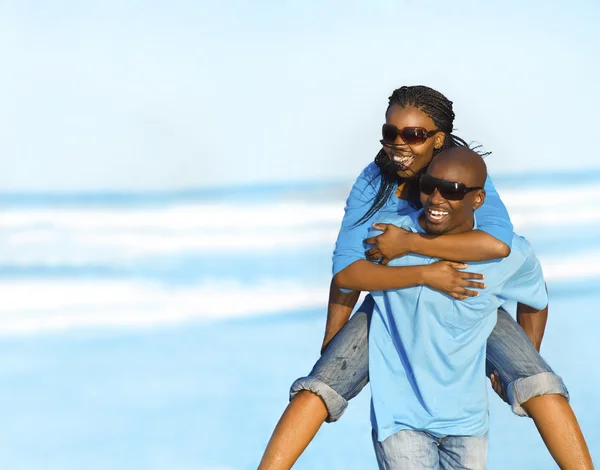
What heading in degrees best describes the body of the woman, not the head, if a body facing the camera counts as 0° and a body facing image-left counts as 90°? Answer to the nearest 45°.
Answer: approximately 0°

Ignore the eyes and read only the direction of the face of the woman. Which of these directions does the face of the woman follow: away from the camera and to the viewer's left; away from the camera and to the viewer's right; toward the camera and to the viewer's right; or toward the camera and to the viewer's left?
toward the camera and to the viewer's left

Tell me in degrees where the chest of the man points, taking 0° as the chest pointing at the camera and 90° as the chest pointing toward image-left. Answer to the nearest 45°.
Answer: approximately 0°

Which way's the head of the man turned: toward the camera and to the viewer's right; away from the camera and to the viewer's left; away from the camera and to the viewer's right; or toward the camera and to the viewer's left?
toward the camera and to the viewer's left
